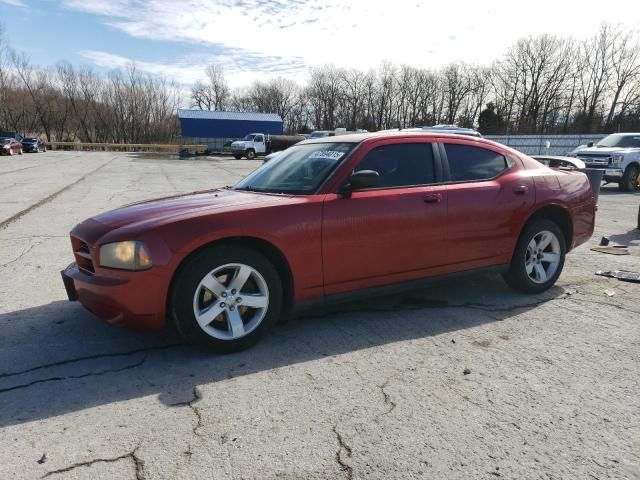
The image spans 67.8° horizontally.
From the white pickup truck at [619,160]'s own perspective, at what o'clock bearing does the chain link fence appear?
The chain link fence is roughly at 4 o'clock from the white pickup truck.

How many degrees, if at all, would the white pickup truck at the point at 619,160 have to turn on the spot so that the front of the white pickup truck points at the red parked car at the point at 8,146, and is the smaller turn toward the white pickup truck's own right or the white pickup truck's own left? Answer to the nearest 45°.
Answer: approximately 45° to the white pickup truck's own right

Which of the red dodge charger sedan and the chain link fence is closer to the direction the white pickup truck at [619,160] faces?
the red dodge charger sedan

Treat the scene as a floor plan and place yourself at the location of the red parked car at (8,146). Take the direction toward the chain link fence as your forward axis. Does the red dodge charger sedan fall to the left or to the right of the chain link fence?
right

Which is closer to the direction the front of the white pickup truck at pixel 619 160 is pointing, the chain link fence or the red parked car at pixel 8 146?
the red parked car

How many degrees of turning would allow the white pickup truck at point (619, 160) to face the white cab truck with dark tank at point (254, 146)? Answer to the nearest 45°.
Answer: approximately 90° to its right

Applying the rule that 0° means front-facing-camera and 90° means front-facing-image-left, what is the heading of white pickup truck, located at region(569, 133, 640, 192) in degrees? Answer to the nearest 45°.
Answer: approximately 45°

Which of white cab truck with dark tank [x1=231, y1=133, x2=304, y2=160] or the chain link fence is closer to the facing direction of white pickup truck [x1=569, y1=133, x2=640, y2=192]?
the white cab truck with dark tank
